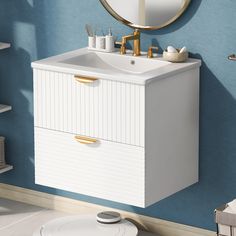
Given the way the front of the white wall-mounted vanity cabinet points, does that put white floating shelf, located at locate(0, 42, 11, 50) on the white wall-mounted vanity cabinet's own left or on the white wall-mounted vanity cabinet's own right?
on the white wall-mounted vanity cabinet's own right

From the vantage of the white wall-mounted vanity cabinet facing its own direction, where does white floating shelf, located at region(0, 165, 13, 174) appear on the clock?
The white floating shelf is roughly at 3 o'clock from the white wall-mounted vanity cabinet.

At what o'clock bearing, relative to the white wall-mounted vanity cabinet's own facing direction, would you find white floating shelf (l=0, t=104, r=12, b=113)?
The white floating shelf is roughly at 3 o'clock from the white wall-mounted vanity cabinet.

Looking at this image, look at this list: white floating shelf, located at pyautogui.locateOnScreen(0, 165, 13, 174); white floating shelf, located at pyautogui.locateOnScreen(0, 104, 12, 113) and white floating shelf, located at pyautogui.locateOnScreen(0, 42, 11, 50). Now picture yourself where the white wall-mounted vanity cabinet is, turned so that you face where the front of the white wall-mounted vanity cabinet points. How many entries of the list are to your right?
3

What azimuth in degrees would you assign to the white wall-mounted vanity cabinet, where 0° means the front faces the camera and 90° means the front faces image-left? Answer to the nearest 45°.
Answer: approximately 45°
